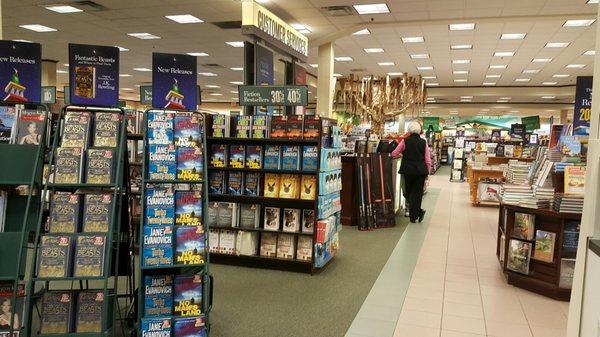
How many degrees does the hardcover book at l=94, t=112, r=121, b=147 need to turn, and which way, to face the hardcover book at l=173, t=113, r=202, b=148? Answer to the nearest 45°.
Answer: approximately 90° to its left

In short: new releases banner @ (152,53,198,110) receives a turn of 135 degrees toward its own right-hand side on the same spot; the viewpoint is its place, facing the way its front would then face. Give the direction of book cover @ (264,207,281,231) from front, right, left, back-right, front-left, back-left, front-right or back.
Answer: right

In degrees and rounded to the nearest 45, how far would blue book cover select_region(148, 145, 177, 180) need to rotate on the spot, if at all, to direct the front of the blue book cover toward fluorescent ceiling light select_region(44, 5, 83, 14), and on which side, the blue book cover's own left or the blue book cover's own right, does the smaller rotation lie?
approximately 180°

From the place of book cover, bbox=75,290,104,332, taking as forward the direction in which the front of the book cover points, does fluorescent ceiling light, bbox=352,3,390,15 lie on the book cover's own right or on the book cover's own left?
on the book cover's own left

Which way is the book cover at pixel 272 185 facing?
toward the camera

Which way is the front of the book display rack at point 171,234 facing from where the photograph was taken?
facing the viewer

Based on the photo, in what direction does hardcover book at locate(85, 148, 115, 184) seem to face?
toward the camera

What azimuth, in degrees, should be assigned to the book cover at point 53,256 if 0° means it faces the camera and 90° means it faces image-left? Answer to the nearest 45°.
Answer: approximately 0°
